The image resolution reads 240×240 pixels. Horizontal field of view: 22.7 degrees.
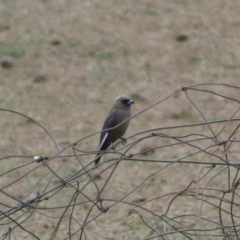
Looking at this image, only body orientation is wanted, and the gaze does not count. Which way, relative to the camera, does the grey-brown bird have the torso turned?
to the viewer's right
